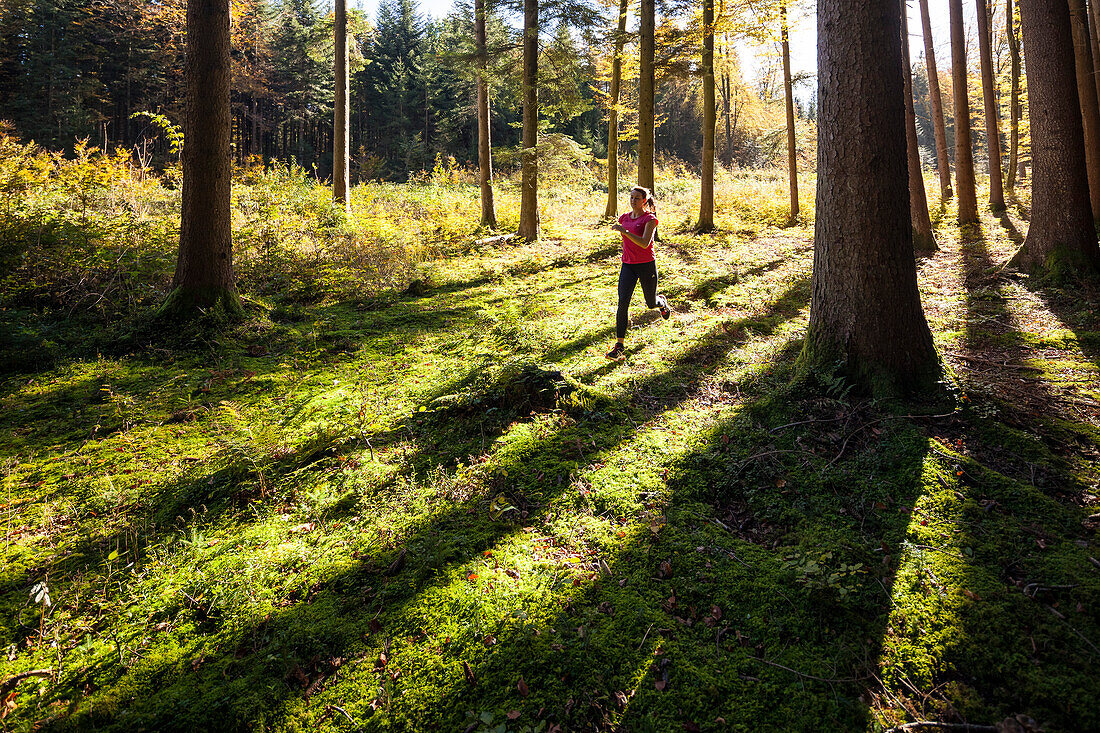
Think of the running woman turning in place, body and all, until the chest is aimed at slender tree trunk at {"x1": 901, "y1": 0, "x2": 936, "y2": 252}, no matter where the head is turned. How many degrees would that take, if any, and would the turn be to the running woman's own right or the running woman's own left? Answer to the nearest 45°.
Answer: approximately 180°

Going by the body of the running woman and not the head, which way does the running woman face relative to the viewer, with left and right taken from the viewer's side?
facing the viewer and to the left of the viewer

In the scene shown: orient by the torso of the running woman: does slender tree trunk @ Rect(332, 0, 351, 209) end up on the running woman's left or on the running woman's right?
on the running woman's right

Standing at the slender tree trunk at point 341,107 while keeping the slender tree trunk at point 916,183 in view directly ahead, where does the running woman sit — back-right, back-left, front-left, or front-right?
front-right

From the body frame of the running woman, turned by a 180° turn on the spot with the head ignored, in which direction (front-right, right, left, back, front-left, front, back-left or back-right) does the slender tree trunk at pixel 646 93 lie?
front-left

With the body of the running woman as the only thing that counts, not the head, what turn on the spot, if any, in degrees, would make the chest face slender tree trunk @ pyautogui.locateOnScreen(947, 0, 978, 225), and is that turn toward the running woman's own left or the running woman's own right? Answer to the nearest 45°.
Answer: approximately 180°

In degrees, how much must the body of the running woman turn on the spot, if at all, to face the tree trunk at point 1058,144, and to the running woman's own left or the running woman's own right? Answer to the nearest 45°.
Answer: approximately 135° to the running woman's own left

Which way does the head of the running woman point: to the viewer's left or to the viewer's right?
to the viewer's left

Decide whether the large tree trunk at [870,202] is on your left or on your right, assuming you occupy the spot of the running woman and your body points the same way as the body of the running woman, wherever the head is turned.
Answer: on your left

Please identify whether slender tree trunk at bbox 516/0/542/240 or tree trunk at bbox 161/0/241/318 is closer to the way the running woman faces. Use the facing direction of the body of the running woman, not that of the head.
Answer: the tree trunk
